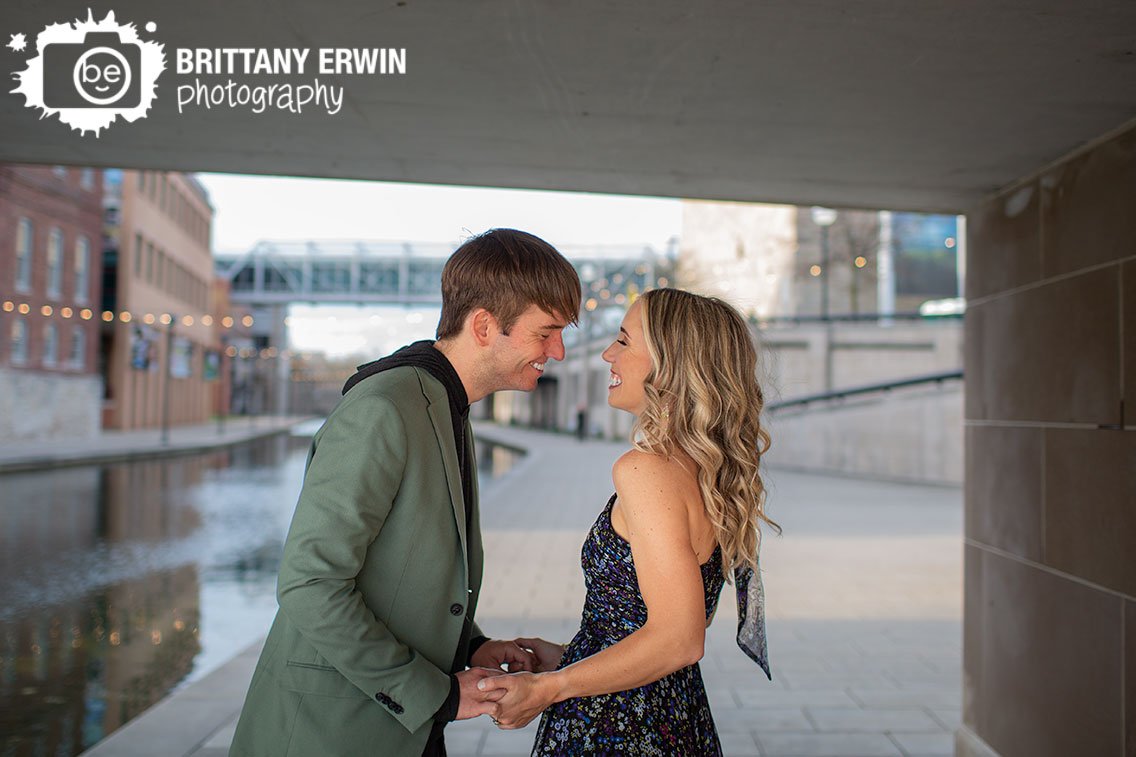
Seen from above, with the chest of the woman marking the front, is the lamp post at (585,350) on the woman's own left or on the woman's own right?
on the woman's own right

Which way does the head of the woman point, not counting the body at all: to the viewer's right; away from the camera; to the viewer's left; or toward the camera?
to the viewer's left

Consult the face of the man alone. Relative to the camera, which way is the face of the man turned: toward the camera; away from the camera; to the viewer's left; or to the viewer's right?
to the viewer's right

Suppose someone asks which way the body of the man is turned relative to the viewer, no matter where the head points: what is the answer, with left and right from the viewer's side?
facing to the right of the viewer

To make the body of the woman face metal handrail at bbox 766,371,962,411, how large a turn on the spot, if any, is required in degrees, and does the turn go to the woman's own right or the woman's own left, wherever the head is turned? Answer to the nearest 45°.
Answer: approximately 90° to the woman's own right

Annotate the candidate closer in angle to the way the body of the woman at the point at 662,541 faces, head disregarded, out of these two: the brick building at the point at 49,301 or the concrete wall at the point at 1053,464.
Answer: the brick building

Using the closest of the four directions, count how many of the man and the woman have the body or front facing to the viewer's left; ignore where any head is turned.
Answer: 1

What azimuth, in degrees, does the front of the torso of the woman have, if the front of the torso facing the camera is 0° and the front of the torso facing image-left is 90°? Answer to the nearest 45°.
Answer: approximately 90°

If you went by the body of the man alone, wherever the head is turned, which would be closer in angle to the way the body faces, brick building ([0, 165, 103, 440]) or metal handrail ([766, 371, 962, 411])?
the metal handrail

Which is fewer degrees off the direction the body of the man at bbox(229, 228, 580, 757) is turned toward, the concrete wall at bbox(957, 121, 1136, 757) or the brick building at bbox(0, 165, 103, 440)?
the concrete wall

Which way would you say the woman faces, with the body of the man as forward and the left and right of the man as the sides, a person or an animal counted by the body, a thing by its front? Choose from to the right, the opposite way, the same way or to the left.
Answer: the opposite way
